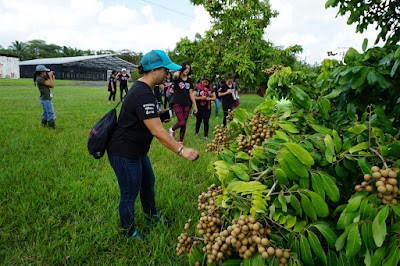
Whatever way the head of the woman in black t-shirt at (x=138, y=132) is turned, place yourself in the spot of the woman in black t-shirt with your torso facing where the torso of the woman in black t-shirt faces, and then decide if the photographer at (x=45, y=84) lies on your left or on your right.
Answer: on your left

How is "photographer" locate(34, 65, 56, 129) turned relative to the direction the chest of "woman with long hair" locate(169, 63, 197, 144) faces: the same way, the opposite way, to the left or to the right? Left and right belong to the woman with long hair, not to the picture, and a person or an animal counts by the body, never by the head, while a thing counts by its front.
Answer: to the left

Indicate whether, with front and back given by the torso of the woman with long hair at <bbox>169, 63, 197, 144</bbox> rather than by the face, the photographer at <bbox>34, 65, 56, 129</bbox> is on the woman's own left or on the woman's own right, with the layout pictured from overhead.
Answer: on the woman's own right

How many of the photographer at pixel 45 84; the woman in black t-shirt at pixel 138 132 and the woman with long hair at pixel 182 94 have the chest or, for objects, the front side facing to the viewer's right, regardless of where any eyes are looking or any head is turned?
2

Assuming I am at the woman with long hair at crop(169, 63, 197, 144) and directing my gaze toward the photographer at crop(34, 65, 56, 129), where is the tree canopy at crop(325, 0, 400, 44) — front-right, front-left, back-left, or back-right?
back-left

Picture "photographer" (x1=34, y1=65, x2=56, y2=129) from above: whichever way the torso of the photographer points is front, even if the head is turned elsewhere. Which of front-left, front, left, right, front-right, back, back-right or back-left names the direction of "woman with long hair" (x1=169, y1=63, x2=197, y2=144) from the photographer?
front-right

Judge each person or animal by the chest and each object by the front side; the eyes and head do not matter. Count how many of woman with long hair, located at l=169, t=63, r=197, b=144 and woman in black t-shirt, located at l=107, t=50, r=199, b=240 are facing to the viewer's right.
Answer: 1

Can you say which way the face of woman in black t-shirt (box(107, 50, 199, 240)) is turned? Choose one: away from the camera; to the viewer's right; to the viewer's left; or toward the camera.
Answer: to the viewer's right

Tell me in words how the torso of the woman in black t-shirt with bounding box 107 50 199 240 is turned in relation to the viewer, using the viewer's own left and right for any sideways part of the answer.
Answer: facing to the right of the viewer

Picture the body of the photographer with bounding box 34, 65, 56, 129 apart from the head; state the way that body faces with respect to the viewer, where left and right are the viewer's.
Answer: facing to the right of the viewer

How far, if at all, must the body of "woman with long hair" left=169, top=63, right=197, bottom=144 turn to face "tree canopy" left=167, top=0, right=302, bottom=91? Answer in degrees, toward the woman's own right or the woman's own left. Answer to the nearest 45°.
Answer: approximately 180°

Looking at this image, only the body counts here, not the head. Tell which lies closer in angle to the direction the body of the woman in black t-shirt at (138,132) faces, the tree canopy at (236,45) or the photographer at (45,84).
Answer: the tree canopy
